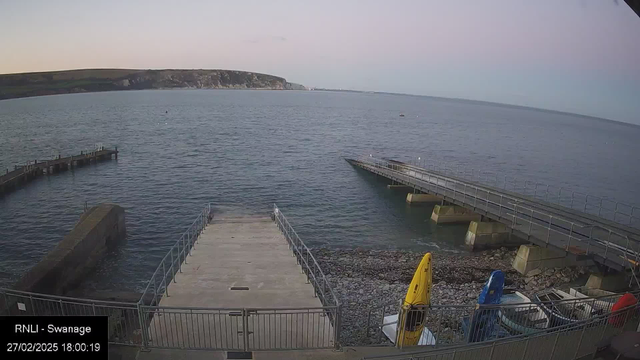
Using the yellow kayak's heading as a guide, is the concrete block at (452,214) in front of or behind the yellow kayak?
in front

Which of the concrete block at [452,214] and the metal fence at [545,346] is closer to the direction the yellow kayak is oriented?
the concrete block

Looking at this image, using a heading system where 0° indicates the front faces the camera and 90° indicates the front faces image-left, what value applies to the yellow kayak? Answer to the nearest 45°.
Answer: approximately 180°

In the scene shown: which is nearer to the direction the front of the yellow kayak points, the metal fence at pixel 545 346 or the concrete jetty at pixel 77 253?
the concrete jetty

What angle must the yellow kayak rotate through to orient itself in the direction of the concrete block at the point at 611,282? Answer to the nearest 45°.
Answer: approximately 45° to its right

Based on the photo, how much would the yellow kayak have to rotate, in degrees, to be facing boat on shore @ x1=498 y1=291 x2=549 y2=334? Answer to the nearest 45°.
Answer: approximately 45° to its right

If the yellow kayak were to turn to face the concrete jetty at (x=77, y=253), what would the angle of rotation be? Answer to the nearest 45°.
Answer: approximately 90° to its left

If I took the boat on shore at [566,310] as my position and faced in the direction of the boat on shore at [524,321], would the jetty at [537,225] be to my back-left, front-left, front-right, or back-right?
back-right

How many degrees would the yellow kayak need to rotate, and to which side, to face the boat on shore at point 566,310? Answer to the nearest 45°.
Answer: approximately 45° to its right

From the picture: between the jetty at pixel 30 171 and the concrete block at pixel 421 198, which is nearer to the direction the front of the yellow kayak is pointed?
the concrete block
